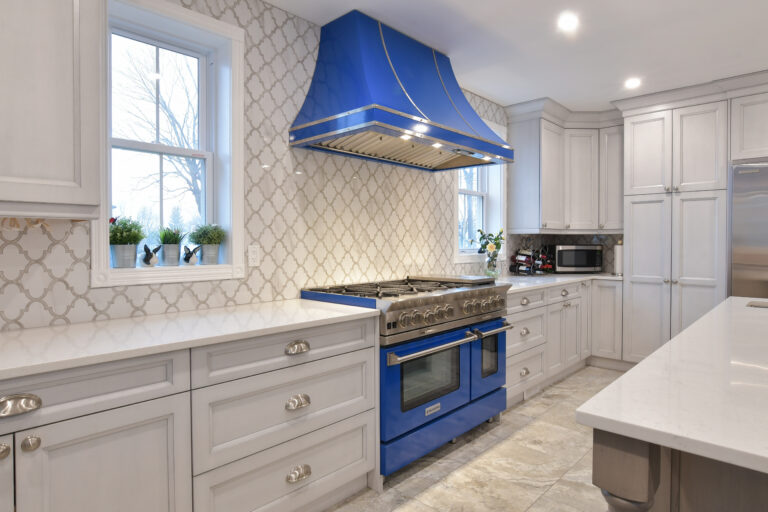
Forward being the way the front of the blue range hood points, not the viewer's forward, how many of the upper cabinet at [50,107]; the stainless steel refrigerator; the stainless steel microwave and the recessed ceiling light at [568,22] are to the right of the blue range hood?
1

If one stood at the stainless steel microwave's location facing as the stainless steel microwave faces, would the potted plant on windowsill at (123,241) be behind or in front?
in front

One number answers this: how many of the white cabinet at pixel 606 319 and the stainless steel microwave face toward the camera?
2

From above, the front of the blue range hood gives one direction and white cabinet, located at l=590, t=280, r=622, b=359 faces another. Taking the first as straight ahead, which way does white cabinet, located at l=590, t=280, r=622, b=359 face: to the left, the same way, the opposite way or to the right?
to the right

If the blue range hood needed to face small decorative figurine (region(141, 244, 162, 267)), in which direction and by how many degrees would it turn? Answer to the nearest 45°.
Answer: approximately 90° to its right

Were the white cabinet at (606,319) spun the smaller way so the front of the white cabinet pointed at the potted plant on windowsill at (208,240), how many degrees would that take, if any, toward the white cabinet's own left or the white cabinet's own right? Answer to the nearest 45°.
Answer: approximately 45° to the white cabinet's own right

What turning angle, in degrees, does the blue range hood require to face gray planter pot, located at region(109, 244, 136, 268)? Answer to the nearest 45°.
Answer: approximately 90° to its right

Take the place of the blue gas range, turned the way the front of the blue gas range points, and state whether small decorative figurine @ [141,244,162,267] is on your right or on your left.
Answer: on your right

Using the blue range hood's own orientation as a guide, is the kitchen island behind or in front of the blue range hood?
in front

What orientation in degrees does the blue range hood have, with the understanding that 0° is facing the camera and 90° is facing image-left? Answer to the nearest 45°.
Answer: approximately 315°

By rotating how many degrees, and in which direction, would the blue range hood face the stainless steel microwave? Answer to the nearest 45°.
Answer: approximately 90° to its left

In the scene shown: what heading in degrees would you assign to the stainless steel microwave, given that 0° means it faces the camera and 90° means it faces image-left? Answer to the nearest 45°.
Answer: approximately 0°
